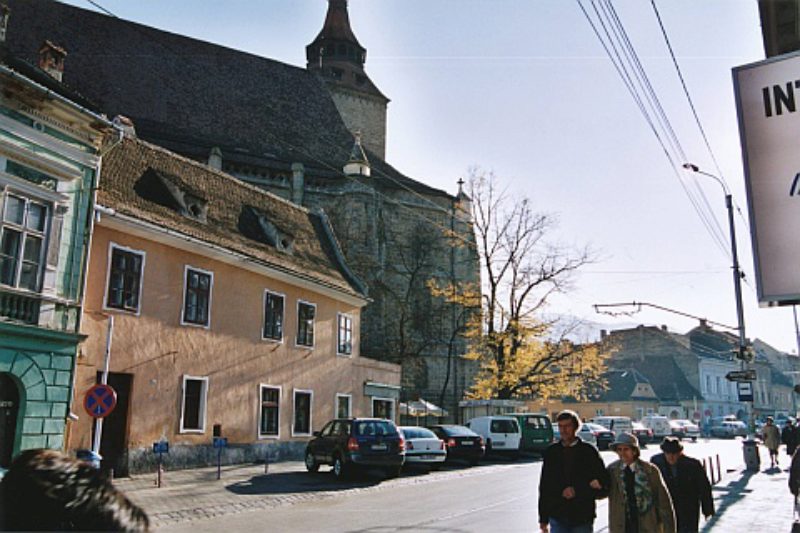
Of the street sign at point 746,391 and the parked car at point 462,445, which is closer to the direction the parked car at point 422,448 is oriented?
the parked car

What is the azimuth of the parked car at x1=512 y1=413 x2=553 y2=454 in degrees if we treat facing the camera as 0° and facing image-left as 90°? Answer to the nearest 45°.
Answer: approximately 135°

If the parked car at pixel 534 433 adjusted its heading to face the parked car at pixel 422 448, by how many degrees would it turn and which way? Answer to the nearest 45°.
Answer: approximately 135° to its left

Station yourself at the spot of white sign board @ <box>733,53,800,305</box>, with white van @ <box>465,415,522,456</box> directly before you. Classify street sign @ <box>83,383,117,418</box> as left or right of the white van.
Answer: left

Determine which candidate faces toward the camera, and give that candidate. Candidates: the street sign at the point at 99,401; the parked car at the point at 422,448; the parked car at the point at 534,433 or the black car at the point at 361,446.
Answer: the street sign

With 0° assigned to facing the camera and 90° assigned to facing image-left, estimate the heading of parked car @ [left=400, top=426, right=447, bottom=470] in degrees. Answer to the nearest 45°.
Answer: approximately 135°

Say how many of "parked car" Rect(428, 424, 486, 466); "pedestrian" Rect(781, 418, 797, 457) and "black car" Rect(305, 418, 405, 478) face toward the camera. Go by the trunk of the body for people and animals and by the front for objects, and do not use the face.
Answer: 1

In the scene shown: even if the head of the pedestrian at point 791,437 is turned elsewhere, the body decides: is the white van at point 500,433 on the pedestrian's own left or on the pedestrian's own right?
on the pedestrian's own right

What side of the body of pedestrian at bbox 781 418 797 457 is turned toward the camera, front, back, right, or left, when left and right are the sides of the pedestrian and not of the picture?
front

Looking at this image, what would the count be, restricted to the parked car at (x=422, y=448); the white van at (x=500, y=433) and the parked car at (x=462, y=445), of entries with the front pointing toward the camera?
0

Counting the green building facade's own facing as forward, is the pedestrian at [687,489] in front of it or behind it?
in front

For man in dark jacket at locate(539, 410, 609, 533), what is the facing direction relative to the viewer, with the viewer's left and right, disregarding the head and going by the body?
facing the viewer

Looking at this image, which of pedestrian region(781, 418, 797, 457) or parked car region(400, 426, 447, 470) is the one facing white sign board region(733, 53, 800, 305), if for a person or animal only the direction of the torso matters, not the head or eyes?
the pedestrian
